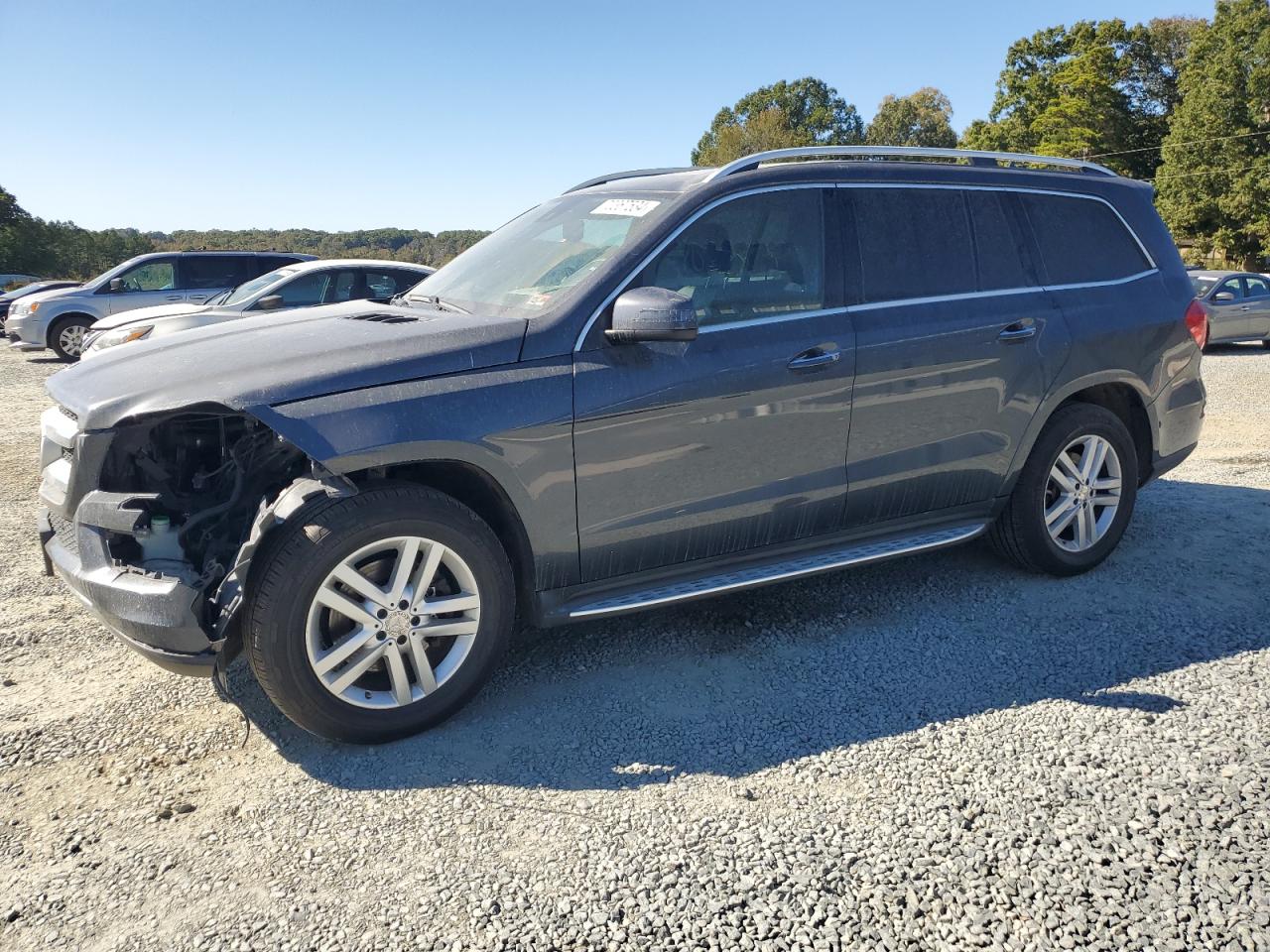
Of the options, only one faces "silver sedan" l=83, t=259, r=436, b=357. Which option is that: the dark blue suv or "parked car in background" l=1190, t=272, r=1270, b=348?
the parked car in background

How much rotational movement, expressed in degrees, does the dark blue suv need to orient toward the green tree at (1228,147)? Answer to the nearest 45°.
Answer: approximately 180°

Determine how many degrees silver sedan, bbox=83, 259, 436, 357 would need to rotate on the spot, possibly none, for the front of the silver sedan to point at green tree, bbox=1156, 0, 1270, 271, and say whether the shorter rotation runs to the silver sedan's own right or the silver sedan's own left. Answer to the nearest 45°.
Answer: approximately 180°

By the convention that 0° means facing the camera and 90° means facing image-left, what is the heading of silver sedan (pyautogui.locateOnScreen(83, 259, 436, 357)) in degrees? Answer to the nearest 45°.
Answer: approximately 45°

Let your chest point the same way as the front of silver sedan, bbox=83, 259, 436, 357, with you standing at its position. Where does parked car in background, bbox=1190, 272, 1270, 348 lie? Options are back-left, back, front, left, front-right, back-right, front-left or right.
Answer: back-left

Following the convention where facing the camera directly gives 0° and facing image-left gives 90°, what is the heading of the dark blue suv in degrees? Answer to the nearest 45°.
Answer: approximately 45°

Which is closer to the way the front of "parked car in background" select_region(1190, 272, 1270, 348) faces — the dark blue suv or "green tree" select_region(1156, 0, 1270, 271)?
the dark blue suv

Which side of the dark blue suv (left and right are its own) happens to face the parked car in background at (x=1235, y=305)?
back

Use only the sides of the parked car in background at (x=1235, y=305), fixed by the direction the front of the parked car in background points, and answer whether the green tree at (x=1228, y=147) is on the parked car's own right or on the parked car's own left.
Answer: on the parked car's own right

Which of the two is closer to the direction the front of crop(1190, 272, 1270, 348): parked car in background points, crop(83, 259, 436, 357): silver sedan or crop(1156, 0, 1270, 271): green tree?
the silver sedan

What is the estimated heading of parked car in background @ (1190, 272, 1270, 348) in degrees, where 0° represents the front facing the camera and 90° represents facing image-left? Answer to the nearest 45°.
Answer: approximately 45°
